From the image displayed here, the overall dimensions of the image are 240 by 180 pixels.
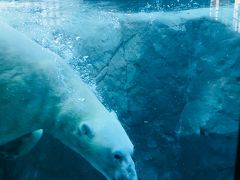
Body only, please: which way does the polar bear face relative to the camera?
to the viewer's right
